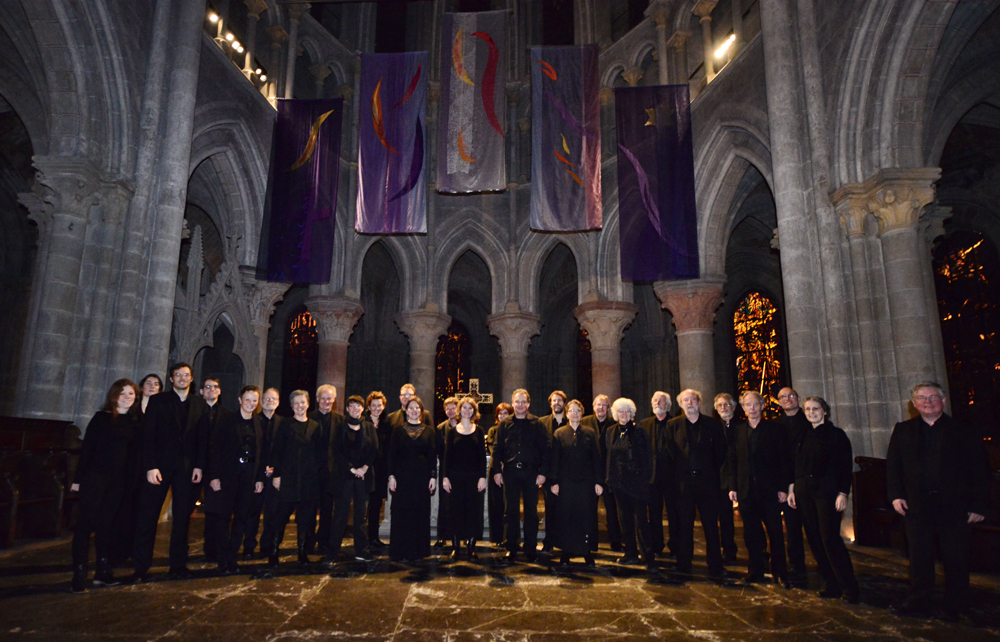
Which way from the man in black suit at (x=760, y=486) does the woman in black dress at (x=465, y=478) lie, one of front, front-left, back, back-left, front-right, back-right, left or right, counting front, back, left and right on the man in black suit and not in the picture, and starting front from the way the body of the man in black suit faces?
right

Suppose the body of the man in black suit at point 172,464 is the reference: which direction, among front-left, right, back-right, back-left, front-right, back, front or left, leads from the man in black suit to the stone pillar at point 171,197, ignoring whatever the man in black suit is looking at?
back

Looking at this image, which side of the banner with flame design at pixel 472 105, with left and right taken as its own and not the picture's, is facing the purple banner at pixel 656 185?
left

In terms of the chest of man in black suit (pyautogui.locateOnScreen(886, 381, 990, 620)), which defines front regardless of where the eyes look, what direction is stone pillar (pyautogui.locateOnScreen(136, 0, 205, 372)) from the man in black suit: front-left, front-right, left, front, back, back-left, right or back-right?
right

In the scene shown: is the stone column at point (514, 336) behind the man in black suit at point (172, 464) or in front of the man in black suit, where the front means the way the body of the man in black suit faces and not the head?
behind

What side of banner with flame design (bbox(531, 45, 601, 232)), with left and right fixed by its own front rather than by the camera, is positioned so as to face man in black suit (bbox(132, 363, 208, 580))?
front

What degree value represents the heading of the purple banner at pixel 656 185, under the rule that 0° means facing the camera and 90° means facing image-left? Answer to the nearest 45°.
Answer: approximately 0°

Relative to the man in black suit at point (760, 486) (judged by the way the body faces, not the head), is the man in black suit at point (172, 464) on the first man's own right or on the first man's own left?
on the first man's own right

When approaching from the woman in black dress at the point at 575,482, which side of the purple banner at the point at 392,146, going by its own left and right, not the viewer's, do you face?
front
